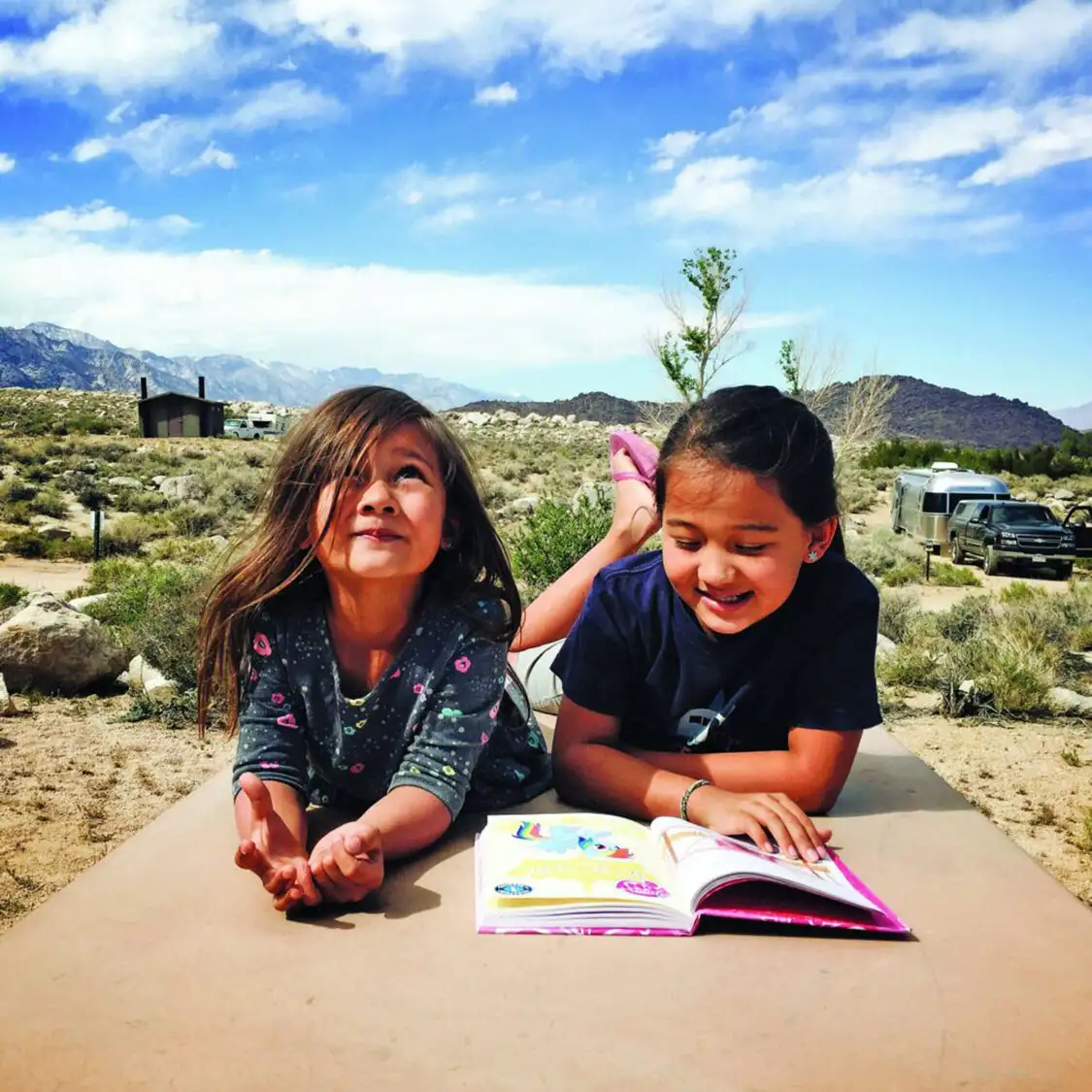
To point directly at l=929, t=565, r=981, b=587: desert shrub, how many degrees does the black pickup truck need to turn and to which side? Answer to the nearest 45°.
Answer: approximately 90° to its right

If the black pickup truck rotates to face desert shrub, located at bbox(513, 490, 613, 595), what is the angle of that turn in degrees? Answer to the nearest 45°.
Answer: approximately 45° to its right

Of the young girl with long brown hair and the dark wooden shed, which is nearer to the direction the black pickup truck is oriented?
the young girl with long brown hair

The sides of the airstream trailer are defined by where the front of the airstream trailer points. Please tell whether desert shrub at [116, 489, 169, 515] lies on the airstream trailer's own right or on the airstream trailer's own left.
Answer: on the airstream trailer's own right

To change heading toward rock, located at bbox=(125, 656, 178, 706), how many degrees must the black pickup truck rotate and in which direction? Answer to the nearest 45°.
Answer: approximately 90° to its right

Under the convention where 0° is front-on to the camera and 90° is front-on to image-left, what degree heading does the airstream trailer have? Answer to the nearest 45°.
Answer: approximately 315°

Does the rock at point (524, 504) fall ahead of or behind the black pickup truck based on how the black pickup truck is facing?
behind

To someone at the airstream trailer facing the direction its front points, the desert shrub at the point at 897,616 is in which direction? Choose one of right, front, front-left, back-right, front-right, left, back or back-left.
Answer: front-right
